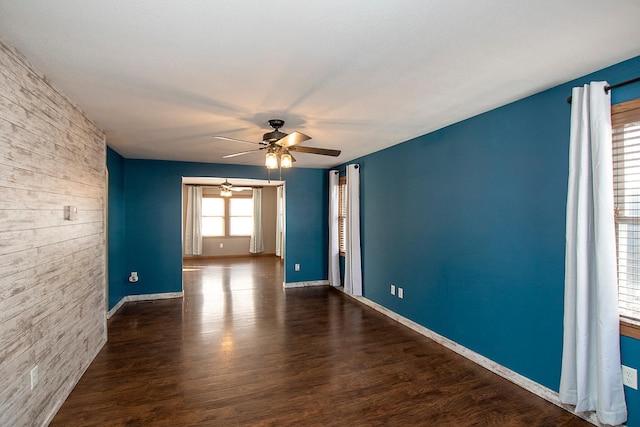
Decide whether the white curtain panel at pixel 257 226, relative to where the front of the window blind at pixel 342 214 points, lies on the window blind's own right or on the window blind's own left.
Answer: on the window blind's own right

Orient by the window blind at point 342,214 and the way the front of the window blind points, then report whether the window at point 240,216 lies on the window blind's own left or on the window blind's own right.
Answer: on the window blind's own right

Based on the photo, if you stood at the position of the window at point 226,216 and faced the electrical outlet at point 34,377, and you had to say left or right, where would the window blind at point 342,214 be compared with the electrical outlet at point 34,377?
left

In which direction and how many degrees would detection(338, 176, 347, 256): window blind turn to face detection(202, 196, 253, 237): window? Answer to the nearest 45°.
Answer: approximately 45° to its right

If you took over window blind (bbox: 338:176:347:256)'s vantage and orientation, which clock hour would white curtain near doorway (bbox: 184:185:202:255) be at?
The white curtain near doorway is roughly at 1 o'clock from the window blind.

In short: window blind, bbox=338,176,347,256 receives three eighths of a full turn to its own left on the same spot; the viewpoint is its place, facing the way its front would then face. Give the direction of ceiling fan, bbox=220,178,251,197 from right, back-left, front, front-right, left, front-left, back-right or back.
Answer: back

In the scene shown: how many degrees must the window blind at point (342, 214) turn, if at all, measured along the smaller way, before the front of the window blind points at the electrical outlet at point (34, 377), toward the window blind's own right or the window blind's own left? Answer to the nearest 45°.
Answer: approximately 45° to the window blind's own left

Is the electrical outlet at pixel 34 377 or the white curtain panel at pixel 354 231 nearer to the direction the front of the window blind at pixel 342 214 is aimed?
the electrical outlet

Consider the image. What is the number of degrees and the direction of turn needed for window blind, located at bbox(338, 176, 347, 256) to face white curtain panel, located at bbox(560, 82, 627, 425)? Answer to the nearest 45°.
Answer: approximately 135° to its left

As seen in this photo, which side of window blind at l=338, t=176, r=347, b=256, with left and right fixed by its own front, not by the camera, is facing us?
left
